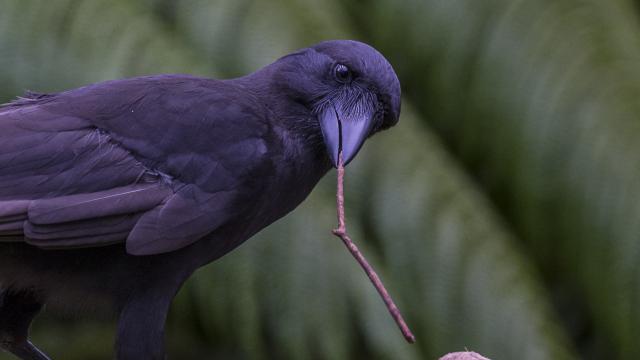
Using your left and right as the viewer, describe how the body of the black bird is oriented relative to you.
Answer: facing to the right of the viewer
